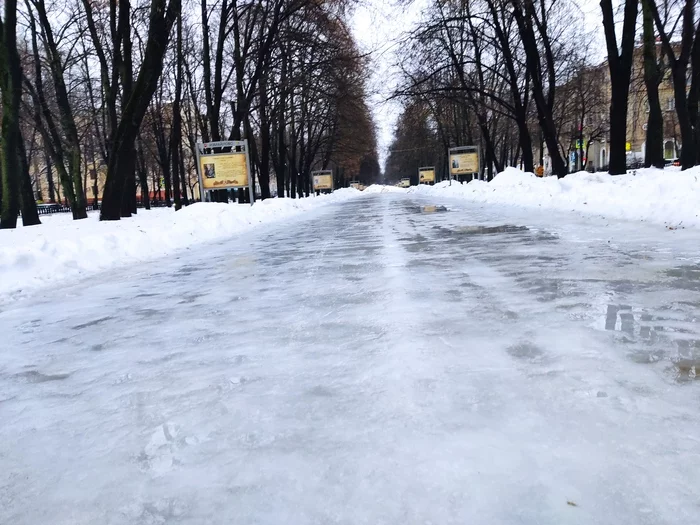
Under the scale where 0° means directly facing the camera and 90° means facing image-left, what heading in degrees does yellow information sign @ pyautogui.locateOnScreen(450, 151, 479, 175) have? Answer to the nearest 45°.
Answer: approximately 0°

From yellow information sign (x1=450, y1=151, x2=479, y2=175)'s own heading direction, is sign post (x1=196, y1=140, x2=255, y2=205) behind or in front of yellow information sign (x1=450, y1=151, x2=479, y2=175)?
in front
